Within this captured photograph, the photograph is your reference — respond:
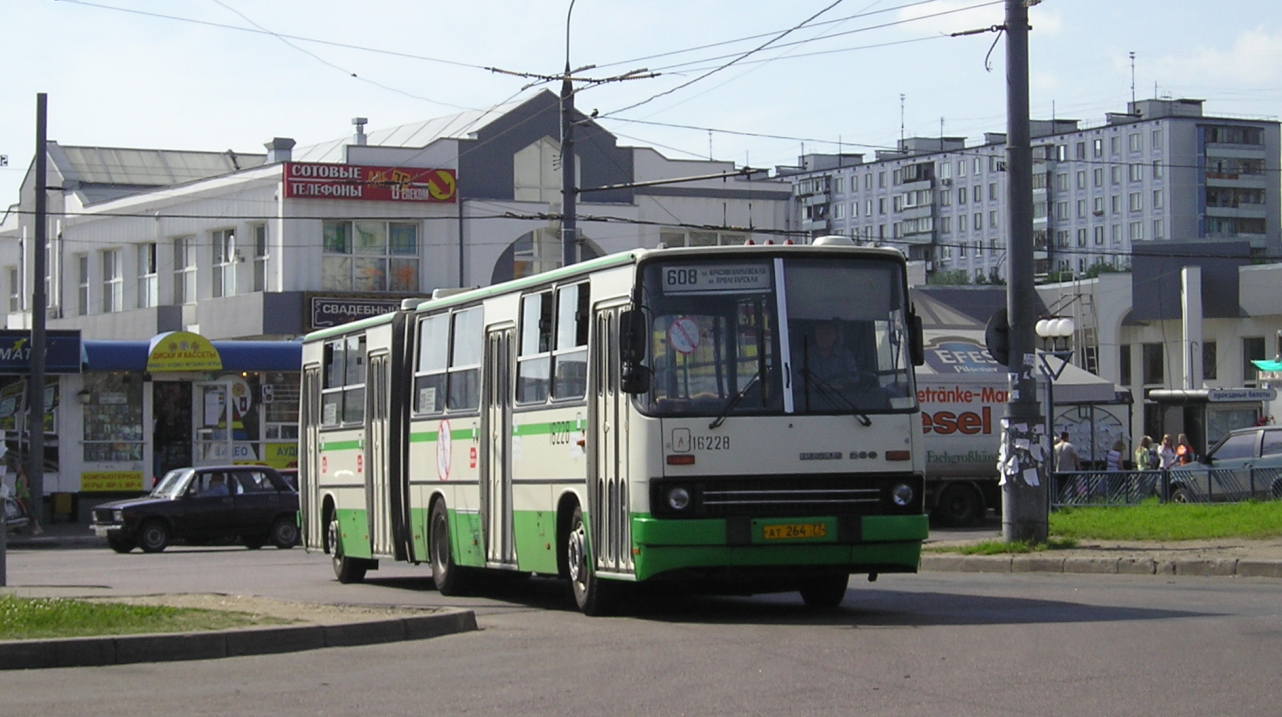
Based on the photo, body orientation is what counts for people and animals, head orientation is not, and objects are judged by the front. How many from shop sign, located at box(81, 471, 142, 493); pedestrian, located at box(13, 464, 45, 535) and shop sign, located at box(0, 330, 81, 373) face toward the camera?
2

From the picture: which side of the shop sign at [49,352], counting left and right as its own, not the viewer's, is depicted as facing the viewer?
front

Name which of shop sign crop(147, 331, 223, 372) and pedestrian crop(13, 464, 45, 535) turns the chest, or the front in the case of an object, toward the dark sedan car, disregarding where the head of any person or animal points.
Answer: the shop sign

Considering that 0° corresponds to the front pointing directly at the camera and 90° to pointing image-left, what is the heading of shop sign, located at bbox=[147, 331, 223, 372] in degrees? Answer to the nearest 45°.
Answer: approximately 0°

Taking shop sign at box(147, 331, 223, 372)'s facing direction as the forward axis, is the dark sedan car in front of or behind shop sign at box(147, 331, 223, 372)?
in front

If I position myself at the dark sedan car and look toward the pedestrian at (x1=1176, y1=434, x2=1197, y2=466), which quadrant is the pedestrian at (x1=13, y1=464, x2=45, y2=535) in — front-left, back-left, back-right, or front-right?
back-left

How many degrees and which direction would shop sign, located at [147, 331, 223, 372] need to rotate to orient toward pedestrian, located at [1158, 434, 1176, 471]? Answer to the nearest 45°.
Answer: approximately 90° to its left

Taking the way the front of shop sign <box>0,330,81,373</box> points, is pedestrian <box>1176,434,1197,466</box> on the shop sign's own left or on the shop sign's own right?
on the shop sign's own left

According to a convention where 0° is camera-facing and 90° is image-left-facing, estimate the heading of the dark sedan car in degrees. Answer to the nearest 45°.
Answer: approximately 45°

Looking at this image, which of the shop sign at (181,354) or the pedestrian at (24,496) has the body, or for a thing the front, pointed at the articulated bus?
the shop sign

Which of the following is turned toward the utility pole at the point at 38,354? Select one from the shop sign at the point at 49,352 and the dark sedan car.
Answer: the shop sign
